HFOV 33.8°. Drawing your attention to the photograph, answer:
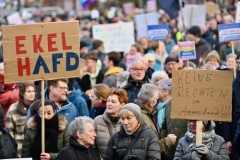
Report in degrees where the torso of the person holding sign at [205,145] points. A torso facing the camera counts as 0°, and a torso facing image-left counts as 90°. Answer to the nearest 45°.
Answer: approximately 0°

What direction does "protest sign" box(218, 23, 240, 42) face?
toward the camera

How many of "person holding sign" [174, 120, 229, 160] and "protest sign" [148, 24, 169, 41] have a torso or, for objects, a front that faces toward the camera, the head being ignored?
2

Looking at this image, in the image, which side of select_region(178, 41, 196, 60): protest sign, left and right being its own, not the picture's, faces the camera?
front

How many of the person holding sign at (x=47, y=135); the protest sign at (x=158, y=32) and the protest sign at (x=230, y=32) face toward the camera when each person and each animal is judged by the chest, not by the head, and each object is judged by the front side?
3

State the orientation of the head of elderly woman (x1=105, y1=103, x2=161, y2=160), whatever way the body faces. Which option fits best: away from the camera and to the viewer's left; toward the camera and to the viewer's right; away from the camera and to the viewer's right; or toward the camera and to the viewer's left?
toward the camera and to the viewer's left

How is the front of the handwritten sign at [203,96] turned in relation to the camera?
facing the viewer

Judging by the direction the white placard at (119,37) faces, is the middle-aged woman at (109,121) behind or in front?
in front

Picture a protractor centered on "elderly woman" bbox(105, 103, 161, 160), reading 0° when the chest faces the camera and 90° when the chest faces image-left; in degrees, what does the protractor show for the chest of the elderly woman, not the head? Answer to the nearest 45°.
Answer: approximately 45°
